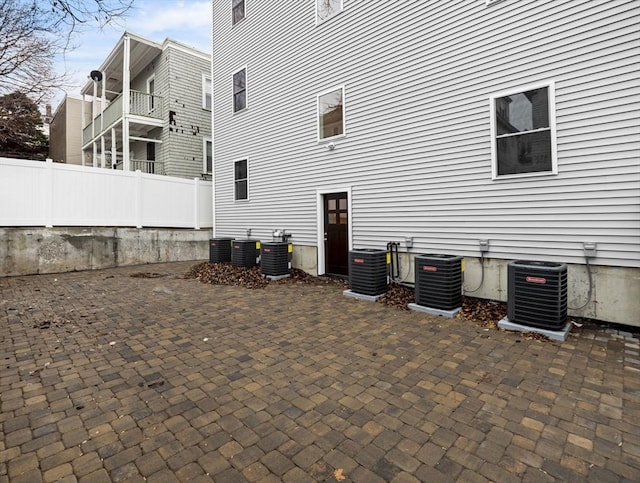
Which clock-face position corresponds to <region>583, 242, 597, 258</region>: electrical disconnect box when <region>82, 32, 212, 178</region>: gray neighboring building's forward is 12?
The electrical disconnect box is roughly at 10 o'clock from the gray neighboring building.

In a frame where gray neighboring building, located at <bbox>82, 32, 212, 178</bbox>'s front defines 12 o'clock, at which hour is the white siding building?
The white siding building is roughly at 10 o'clock from the gray neighboring building.

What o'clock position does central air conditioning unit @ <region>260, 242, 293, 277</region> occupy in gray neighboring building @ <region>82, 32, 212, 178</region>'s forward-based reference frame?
The central air conditioning unit is roughly at 10 o'clock from the gray neighboring building.

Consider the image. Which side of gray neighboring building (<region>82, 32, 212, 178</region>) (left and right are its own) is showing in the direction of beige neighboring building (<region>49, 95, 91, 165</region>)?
right

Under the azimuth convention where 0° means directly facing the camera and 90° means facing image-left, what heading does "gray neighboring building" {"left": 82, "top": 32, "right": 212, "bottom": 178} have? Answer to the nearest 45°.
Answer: approximately 45°

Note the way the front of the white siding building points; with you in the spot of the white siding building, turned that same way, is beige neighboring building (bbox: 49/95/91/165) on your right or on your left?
on your right

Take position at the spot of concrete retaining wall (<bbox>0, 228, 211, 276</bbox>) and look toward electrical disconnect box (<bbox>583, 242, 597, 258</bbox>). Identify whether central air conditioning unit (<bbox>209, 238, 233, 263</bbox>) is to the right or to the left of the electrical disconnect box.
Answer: left

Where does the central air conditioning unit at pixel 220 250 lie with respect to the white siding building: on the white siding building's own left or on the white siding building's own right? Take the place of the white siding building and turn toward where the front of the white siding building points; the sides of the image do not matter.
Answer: on the white siding building's own right
